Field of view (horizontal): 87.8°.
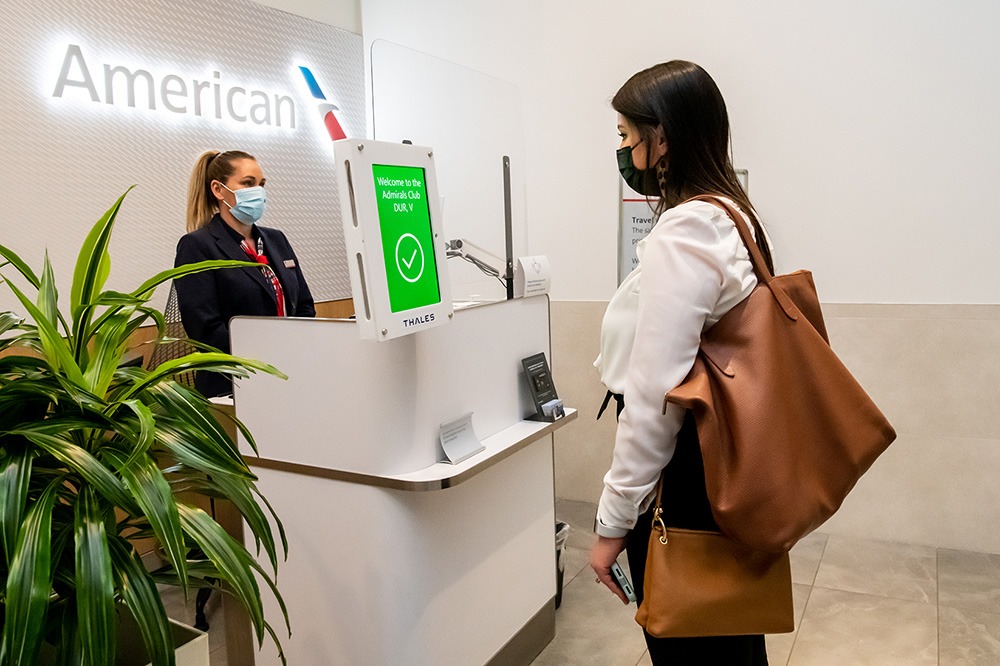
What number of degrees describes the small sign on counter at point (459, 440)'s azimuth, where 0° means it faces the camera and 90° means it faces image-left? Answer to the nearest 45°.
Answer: approximately 315°

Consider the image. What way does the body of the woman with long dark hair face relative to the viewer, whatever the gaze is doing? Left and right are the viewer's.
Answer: facing to the left of the viewer

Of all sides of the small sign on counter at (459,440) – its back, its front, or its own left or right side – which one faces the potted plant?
right

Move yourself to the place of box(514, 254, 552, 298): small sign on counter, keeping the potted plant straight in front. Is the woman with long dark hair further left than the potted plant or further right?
left

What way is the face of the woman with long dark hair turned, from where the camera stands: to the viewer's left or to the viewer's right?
to the viewer's left

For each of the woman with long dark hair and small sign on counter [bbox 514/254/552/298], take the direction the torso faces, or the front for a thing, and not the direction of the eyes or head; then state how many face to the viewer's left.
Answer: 1

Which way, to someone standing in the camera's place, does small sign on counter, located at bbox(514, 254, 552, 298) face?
facing the viewer and to the right of the viewer

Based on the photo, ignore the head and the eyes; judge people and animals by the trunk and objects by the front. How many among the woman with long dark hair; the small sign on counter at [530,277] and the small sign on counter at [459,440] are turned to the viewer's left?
1

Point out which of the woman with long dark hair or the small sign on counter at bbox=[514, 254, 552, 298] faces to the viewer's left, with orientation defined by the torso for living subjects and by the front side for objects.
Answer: the woman with long dark hair

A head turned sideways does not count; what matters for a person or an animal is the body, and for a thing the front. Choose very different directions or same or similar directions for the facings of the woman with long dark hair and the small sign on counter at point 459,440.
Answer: very different directions

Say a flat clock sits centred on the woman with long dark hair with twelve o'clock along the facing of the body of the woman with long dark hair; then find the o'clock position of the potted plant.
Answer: The potted plant is roughly at 11 o'clock from the woman with long dark hair.
